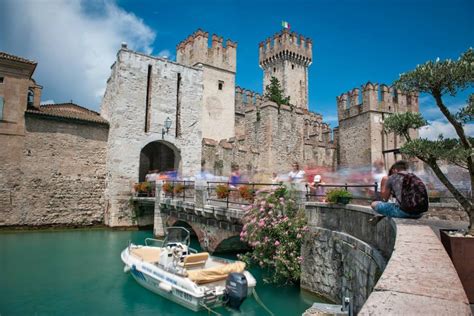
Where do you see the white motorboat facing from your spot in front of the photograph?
facing away from the viewer and to the left of the viewer

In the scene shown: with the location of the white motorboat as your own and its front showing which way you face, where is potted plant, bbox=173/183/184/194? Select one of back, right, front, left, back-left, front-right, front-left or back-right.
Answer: front-right

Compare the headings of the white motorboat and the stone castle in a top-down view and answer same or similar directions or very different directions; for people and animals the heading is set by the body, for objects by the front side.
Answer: very different directions

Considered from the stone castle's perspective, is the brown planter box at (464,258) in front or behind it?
in front

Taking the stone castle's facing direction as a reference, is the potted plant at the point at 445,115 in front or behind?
in front

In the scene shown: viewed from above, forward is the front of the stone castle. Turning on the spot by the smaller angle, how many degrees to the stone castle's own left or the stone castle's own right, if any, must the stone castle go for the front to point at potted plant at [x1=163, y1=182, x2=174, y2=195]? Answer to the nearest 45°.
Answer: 0° — it already faces it

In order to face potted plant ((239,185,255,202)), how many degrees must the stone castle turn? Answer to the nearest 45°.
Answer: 0° — it already faces it

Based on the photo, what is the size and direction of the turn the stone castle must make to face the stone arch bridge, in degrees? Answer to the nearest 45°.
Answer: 0° — it already faces it

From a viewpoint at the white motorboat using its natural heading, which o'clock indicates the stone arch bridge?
The stone arch bridge is roughly at 2 o'clock from the white motorboat.

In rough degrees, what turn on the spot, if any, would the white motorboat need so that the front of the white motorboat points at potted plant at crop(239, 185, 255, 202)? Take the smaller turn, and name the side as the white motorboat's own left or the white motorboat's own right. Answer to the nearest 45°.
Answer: approximately 90° to the white motorboat's own right

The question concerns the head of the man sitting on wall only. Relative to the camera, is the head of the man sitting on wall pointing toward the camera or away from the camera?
away from the camera

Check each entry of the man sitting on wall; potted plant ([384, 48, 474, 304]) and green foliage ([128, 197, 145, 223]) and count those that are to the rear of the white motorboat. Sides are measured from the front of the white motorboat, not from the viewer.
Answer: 2
